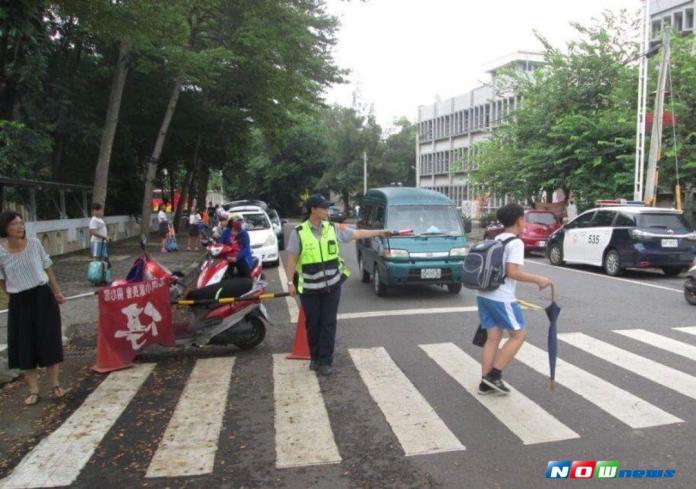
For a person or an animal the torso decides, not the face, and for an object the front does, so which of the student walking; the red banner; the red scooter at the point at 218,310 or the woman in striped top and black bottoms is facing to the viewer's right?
the student walking

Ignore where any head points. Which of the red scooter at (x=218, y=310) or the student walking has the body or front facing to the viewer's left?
the red scooter

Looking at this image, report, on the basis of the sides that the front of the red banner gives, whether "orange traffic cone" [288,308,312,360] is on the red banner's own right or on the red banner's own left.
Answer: on the red banner's own left

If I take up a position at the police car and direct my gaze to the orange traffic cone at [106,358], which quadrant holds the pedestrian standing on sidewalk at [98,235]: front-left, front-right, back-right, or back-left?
front-right

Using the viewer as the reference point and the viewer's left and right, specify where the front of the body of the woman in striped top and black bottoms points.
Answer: facing the viewer

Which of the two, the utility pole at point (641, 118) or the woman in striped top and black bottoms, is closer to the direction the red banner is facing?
the woman in striped top and black bottoms

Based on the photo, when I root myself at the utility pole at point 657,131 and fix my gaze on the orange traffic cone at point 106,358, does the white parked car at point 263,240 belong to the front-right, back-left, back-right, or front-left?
front-right

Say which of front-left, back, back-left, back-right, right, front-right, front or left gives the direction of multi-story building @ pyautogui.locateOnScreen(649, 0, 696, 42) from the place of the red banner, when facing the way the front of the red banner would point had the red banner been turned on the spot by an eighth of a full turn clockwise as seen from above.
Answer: back

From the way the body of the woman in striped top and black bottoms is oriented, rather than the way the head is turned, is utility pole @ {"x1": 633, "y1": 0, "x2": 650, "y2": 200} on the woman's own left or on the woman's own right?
on the woman's own left

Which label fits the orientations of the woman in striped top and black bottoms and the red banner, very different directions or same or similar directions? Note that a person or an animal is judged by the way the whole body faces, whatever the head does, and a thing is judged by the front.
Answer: same or similar directions

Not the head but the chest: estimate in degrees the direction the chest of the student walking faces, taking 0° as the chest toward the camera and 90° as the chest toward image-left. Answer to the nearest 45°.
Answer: approximately 270°

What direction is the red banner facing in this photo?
toward the camera
